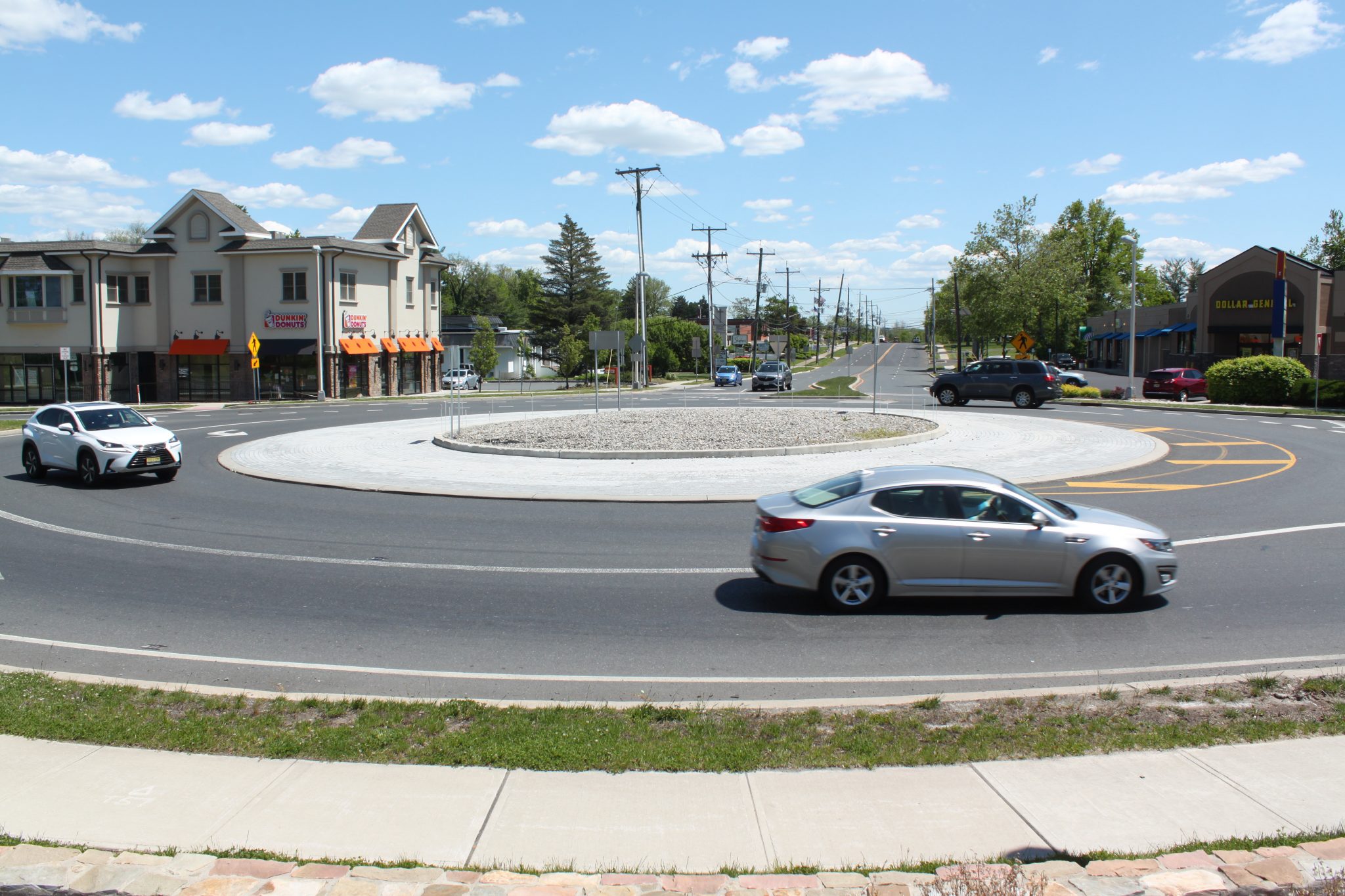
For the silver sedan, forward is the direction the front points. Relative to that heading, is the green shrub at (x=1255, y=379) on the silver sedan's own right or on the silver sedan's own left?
on the silver sedan's own left

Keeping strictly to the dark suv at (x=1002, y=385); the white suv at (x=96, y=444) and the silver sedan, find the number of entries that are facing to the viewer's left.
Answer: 1

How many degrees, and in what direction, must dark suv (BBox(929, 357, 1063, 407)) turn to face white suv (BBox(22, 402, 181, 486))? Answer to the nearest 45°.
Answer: approximately 45° to its left

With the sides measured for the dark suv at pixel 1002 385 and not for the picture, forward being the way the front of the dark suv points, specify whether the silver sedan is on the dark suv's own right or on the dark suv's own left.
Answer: on the dark suv's own left

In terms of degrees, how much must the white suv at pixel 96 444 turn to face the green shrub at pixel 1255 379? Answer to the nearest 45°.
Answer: approximately 45° to its left

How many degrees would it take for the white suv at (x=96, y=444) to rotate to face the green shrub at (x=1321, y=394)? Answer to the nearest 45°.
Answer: approximately 45° to its left

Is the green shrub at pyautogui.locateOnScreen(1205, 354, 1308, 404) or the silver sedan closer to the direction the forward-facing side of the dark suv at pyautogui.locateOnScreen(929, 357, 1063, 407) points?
the silver sedan

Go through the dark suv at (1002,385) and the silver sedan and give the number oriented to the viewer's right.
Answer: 1

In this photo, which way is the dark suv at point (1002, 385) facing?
to the viewer's left

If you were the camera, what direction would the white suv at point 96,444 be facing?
facing the viewer and to the right of the viewer

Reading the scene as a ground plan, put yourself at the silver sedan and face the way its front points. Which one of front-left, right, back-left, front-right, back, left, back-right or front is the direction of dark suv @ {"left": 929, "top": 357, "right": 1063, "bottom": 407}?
left

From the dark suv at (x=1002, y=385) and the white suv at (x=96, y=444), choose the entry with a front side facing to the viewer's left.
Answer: the dark suv

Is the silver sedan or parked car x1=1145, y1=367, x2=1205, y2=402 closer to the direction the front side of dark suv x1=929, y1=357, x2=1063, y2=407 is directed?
the silver sedan

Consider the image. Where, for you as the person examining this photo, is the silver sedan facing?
facing to the right of the viewer

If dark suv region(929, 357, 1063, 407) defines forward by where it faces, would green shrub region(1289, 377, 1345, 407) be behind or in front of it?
behind
